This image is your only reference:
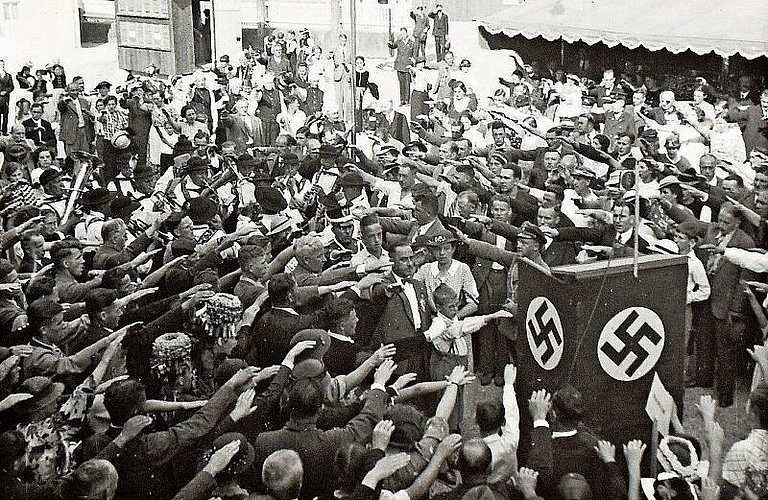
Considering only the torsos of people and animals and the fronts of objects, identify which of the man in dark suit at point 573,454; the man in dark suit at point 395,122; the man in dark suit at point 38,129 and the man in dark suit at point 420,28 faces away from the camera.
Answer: the man in dark suit at point 573,454

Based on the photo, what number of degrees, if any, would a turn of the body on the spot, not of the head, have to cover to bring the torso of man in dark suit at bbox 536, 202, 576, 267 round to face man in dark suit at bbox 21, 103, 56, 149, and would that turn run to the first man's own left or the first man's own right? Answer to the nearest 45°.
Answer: approximately 90° to the first man's own right

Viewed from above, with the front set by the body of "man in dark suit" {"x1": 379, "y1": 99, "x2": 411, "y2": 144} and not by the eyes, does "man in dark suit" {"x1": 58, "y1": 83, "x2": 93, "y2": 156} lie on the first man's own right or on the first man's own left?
on the first man's own right

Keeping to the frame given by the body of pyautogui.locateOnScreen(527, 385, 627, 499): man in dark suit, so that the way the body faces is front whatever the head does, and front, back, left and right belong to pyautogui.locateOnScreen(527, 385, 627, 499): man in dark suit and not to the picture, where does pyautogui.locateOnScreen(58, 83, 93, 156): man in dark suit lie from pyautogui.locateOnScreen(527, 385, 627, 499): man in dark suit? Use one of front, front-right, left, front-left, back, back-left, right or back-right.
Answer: front-left

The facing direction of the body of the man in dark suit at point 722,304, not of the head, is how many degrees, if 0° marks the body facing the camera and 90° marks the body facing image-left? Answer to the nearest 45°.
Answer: approximately 45°

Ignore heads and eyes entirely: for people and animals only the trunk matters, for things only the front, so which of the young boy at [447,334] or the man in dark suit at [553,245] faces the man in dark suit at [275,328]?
the man in dark suit at [553,245]

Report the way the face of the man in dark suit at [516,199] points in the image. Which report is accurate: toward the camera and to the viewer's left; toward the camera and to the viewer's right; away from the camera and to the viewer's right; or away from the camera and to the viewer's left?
toward the camera and to the viewer's left
